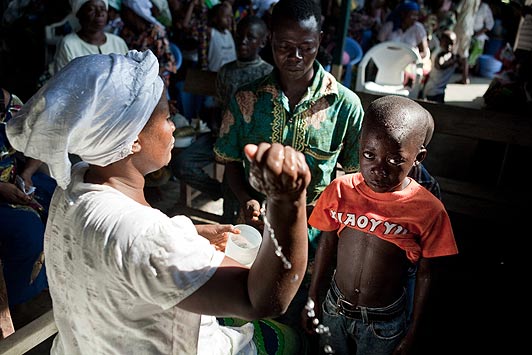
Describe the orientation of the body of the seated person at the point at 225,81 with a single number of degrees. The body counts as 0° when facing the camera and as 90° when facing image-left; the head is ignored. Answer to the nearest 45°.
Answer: approximately 45°

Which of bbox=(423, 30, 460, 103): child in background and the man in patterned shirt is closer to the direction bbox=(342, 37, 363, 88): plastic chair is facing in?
the man in patterned shirt

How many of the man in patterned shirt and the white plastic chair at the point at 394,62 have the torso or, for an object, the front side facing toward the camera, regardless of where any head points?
2

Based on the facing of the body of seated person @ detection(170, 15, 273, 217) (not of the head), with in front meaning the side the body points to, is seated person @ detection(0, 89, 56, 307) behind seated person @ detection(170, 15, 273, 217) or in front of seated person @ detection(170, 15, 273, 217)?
in front

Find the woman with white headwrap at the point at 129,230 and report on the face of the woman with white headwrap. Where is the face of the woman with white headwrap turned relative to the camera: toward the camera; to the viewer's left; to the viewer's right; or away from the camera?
to the viewer's right

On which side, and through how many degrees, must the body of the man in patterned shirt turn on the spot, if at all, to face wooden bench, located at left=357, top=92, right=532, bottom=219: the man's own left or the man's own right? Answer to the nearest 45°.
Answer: approximately 135° to the man's own left

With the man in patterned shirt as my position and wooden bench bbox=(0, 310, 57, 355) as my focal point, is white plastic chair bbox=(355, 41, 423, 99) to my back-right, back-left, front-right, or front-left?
back-right
